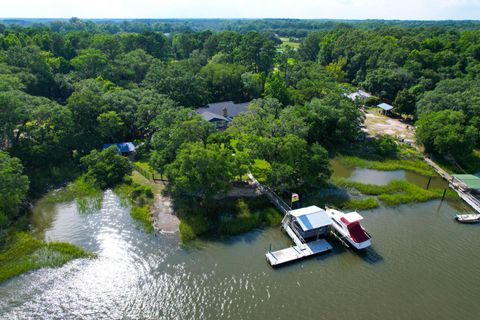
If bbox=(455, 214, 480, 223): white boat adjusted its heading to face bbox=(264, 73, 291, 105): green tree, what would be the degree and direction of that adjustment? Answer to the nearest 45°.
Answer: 0° — it already faces it

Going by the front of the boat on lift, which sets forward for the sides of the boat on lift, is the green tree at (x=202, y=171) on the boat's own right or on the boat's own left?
on the boat's own left

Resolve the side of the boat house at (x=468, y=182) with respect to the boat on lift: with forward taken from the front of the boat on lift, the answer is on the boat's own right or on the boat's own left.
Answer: on the boat's own right

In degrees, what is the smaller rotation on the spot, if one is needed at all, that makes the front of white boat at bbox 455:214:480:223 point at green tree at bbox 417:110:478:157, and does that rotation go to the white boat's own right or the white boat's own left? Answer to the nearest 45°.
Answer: approximately 45° to the white boat's own right

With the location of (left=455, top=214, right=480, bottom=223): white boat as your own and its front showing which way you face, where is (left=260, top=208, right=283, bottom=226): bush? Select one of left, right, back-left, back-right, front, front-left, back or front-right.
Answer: front-left

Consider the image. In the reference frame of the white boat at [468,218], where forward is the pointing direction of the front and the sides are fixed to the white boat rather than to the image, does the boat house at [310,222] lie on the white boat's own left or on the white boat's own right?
on the white boat's own left

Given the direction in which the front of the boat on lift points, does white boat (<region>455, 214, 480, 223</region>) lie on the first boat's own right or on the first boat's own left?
on the first boat's own right

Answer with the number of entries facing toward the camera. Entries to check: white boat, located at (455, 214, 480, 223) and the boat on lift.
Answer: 0

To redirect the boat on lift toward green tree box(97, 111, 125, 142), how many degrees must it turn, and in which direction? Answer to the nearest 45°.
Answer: approximately 45° to its left

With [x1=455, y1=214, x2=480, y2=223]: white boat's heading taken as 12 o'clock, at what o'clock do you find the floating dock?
The floating dock is roughly at 10 o'clock from the white boat.

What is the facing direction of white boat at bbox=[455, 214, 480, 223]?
to the viewer's left
